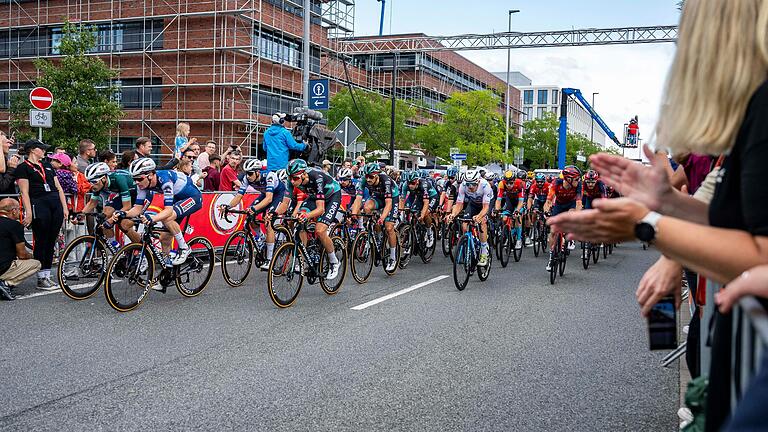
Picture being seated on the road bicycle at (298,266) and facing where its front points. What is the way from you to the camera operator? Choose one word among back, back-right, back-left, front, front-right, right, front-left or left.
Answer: back-right

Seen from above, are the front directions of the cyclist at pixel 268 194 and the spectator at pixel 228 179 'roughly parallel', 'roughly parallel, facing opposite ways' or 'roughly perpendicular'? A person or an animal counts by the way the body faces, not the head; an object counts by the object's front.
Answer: roughly perpendicular

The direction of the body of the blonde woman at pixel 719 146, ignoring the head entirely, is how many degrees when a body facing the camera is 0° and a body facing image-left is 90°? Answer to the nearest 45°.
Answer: approximately 90°

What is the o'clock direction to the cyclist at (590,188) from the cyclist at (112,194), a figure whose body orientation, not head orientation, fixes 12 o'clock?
the cyclist at (590,188) is roughly at 7 o'clock from the cyclist at (112,194).

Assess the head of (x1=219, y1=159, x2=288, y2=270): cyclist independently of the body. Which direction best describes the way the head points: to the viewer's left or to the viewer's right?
to the viewer's left

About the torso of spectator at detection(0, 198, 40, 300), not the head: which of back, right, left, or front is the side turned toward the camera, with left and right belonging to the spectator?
right

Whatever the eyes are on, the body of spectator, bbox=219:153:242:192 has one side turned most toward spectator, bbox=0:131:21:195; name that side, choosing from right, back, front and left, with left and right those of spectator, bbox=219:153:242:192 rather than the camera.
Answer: right

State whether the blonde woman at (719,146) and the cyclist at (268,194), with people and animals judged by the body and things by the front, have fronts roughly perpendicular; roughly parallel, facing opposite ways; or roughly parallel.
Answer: roughly perpendicular
